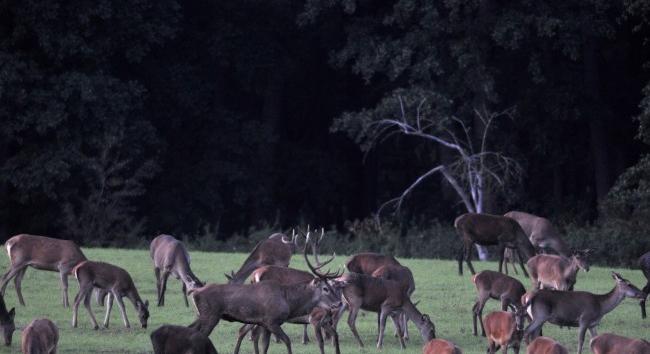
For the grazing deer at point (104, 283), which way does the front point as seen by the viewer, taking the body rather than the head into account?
to the viewer's right

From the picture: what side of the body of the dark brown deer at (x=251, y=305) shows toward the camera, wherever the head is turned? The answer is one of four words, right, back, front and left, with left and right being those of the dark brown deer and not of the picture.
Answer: right

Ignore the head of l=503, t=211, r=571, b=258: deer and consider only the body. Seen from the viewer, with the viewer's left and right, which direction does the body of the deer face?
facing to the right of the viewer

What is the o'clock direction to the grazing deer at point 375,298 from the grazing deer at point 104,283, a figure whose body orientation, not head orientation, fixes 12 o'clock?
the grazing deer at point 375,298 is roughly at 1 o'clock from the grazing deer at point 104,283.

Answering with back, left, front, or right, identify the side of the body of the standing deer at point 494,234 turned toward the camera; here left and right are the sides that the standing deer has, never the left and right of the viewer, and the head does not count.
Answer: right

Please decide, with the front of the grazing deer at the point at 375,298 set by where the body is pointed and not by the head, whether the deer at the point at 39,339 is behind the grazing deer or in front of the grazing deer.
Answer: behind

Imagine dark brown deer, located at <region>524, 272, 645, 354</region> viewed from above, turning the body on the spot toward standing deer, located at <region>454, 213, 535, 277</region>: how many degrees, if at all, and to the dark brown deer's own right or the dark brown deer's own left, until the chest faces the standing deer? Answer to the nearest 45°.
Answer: approximately 90° to the dark brown deer's own left

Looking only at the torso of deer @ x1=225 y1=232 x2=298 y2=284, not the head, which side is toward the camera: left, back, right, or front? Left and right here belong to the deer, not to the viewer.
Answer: left

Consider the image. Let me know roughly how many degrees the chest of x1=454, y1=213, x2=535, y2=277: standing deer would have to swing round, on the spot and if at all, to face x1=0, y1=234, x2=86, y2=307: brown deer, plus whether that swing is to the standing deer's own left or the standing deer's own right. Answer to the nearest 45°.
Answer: approximately 135° to the standing deer's own right

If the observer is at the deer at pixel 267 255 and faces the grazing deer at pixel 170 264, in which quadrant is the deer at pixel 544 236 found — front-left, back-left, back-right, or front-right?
back-right

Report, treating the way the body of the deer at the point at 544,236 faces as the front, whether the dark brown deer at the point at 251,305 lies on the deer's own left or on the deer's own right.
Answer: on the deer's own right
